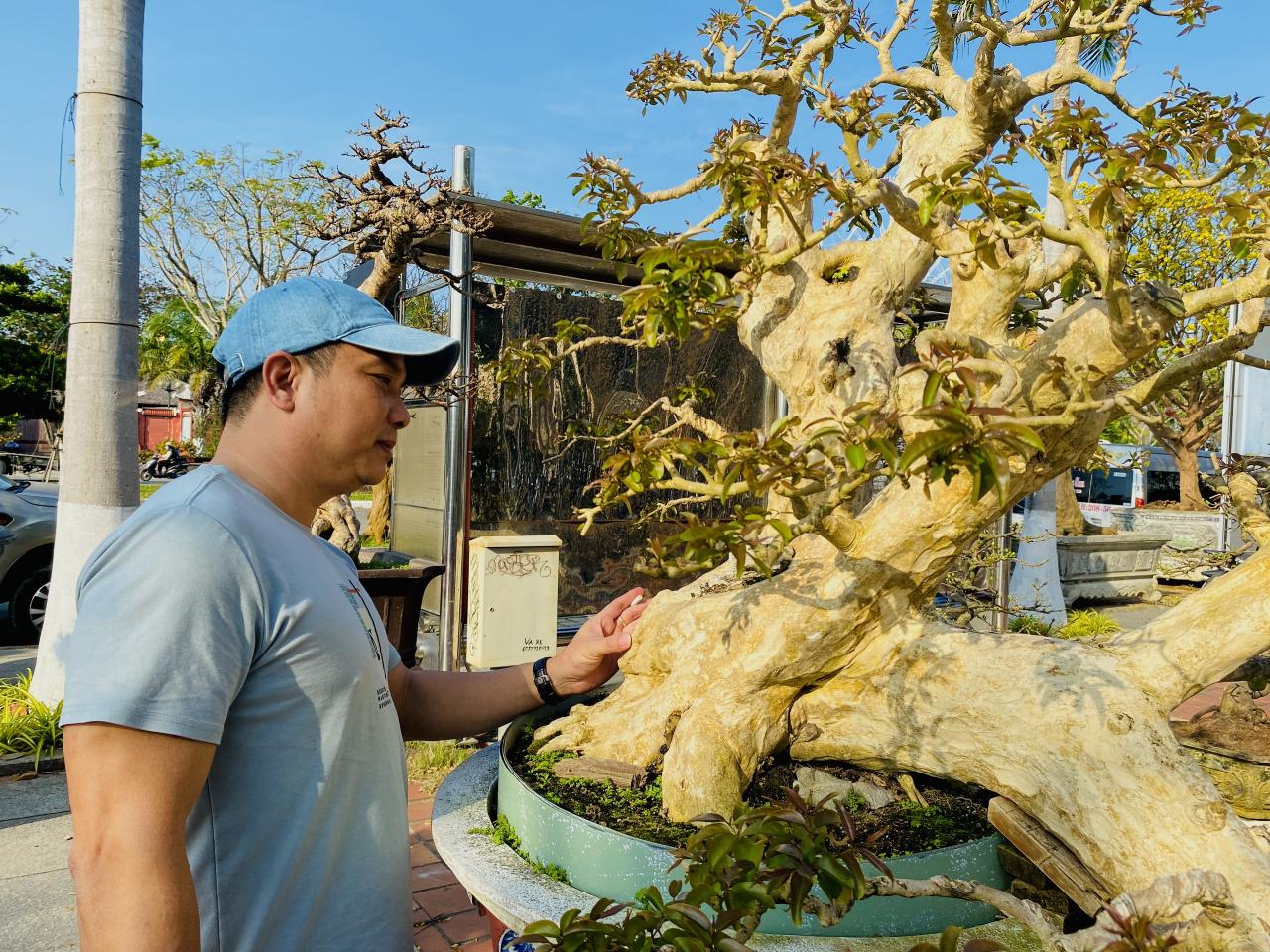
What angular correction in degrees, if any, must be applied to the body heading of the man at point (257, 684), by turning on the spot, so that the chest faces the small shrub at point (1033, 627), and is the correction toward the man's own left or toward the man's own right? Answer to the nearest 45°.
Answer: approximately 45° to the man's own left

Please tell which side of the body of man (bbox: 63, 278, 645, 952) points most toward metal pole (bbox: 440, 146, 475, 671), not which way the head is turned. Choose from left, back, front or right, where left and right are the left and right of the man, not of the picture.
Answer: left

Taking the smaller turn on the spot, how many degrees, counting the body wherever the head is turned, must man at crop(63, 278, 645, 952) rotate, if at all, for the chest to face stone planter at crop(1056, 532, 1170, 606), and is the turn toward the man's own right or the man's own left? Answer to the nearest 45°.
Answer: approximately 45° to the man's own left

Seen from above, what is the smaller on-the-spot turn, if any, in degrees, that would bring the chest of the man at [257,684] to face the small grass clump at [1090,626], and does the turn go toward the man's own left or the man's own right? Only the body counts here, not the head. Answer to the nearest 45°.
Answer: approximately 45° to the man's own left

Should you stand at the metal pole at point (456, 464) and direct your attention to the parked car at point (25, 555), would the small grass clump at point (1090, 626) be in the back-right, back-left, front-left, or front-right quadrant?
back-right

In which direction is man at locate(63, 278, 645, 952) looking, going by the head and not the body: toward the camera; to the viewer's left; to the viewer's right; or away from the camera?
to the viewer's right

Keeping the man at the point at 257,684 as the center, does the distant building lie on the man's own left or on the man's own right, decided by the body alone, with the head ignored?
on the man's own left

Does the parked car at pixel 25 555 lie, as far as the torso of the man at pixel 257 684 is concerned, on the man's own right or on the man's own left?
on the man's own left

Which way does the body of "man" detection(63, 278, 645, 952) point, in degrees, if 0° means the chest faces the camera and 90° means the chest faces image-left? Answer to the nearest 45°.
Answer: approximately 270°

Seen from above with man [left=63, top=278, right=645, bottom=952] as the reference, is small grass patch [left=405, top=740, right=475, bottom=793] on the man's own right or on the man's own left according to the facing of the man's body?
on the man's own left

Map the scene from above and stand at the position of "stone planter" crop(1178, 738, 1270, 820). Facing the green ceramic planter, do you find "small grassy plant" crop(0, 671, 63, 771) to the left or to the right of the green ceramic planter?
right

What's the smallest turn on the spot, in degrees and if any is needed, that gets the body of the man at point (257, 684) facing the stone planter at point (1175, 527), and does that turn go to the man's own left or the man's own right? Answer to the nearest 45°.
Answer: approximately 45° to the man's own left

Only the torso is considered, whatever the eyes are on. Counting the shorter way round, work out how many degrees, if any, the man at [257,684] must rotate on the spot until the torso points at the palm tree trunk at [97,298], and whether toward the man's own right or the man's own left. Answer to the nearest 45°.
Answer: approximately 90° to the man's own left
